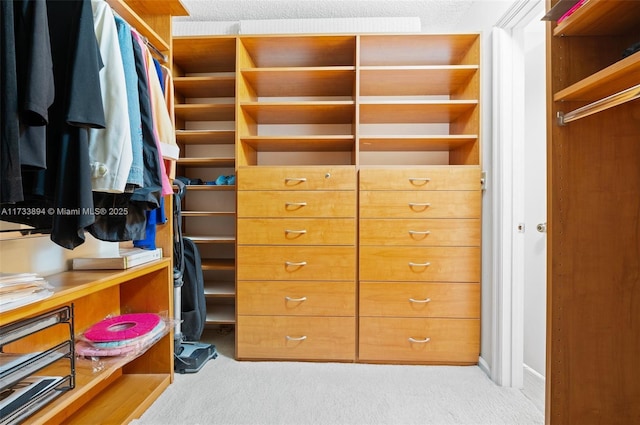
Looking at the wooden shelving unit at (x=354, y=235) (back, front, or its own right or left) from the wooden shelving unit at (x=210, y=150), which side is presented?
right

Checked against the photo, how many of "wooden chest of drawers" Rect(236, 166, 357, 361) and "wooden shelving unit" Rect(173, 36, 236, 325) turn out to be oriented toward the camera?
2

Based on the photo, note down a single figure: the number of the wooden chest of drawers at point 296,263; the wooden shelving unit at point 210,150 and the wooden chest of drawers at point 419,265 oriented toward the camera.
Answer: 3

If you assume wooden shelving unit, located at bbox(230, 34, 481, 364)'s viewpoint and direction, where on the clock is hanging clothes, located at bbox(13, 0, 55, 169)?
The hanging clothes is roughly at 1 o'clock from the wooden shelving unit.

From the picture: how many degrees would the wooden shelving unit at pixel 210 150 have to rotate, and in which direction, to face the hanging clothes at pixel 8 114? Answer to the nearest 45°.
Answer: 0° — it already faces it

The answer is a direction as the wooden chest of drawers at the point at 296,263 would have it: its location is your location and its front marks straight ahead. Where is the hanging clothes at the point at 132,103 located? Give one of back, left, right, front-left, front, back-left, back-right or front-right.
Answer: front-right

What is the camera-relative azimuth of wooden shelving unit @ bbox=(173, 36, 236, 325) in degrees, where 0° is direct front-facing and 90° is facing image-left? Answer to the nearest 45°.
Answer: approximately 0°

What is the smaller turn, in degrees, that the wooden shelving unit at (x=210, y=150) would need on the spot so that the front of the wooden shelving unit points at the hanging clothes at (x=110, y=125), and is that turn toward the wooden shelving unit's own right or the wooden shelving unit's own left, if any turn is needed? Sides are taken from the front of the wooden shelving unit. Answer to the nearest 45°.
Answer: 0° — it already faces it

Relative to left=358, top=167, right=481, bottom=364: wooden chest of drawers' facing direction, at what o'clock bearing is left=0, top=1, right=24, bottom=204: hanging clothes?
The hanging clothes is roughly at 1 o'clock from the wooden chest of drawers.

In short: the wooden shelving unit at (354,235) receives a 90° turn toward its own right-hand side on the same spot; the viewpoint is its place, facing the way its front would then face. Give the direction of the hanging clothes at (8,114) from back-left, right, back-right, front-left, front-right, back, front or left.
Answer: front-left
